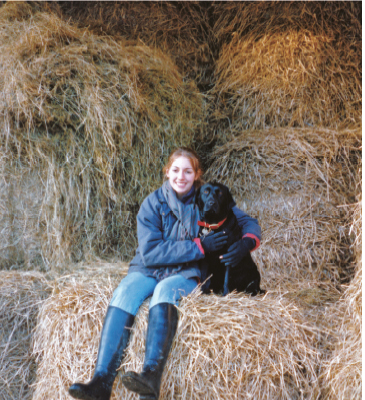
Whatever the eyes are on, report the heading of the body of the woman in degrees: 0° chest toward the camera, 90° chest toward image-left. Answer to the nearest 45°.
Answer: approximately 0°

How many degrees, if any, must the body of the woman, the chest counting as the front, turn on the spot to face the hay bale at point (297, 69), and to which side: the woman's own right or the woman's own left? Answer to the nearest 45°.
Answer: approximately 135° to the woman's own left

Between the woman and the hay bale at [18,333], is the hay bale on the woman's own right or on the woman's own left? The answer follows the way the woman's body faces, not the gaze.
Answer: on the woman's own right

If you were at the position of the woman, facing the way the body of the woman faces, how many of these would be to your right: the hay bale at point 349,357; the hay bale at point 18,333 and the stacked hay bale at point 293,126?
1

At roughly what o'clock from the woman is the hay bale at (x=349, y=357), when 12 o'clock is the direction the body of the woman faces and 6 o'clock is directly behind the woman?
The hay bale is roughly at 10 o'clock from the woman.

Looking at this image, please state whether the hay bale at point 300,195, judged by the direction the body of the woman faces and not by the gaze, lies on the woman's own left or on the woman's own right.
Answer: on the woman's own left

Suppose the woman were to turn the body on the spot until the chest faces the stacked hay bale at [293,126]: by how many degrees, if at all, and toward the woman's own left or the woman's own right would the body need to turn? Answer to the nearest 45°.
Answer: approximately 135° to the woman's own left

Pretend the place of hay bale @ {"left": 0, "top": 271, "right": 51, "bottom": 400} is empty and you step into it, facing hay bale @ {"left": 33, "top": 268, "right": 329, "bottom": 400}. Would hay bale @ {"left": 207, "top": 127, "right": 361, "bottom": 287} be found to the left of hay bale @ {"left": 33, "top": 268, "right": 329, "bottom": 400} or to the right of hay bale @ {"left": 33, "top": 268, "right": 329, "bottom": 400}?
left

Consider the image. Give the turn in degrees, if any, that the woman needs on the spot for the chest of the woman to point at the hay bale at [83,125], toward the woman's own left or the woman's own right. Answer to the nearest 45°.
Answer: approximately 135° to the woman's own right

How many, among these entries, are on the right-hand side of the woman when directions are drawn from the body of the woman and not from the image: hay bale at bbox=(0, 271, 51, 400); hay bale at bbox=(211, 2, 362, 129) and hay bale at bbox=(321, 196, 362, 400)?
1
